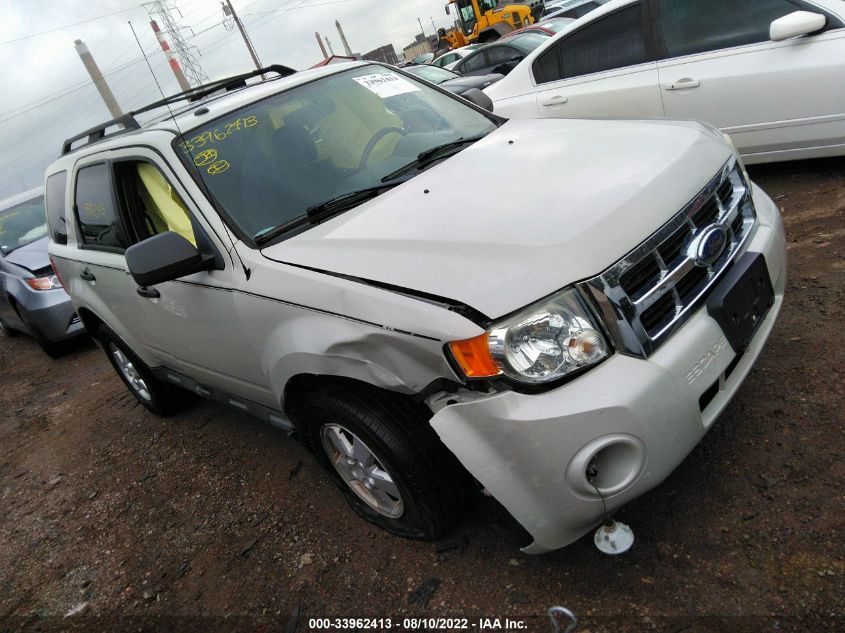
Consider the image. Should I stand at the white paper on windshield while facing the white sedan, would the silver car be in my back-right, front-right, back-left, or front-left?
back-left

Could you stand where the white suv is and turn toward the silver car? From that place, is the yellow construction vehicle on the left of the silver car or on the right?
right

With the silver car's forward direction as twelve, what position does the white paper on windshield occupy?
The white paper on windshield is roughly at 1 o'clock from the silver car.

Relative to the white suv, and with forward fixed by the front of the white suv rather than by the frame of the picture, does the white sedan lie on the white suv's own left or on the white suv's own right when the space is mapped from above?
on the white suv's own left

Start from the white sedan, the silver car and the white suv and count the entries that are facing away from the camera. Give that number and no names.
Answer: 0

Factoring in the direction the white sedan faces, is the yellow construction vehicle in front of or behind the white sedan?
behind

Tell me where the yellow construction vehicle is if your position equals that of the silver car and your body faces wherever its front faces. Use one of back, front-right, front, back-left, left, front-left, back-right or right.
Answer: left

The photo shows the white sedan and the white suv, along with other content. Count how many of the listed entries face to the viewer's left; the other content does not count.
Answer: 0

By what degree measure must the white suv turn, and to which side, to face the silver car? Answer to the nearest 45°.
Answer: approximately 180°

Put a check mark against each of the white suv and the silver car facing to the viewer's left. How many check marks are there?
0

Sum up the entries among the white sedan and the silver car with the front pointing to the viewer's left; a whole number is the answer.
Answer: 0

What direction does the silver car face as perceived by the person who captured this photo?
facing the viewer and to the right of the viewer
